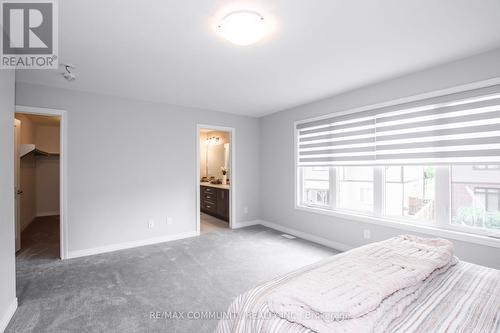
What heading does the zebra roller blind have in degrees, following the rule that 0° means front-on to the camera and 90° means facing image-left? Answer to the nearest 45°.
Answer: approximately 45°

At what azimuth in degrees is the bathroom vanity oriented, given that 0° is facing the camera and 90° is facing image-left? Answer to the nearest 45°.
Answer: approximately 45°

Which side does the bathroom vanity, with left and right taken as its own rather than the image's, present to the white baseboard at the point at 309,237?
left

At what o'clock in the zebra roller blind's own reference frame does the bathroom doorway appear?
The bathroom doorway is roughly at 2 o'clock from the zebra roller blind.

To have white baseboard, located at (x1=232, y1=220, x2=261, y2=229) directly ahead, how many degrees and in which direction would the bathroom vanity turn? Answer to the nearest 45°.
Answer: approximately 90° to its left

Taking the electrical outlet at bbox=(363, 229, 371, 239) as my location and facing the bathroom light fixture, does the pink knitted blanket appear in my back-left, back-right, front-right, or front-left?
back-left

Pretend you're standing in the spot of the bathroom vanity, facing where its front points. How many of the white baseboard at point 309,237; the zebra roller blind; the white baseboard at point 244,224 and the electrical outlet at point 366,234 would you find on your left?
4

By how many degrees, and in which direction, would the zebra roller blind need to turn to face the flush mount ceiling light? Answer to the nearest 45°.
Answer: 0° — it already faces it

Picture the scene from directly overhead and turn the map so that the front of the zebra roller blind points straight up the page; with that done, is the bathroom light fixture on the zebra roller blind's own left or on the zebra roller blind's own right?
on the zebra roller blind's own right
